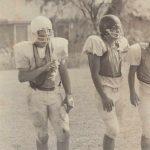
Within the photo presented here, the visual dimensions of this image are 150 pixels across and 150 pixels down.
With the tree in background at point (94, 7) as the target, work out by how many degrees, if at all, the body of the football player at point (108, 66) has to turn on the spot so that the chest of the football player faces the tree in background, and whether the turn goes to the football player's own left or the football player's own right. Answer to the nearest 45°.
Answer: approximately 135° to the football player's own left

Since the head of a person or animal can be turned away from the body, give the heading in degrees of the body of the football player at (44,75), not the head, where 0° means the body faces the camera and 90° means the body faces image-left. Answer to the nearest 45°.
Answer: approximately 0°

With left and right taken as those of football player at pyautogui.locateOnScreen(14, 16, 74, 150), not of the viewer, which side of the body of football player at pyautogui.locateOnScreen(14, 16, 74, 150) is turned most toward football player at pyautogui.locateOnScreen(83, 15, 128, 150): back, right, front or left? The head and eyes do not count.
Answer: left

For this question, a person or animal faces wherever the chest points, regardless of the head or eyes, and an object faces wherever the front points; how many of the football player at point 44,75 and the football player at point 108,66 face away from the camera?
0

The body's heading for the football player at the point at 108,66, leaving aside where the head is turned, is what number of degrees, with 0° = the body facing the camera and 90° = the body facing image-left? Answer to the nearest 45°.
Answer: approximately 315°

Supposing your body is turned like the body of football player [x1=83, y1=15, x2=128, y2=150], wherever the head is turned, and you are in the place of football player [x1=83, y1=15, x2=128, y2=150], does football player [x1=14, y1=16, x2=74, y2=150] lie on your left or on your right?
on your right
